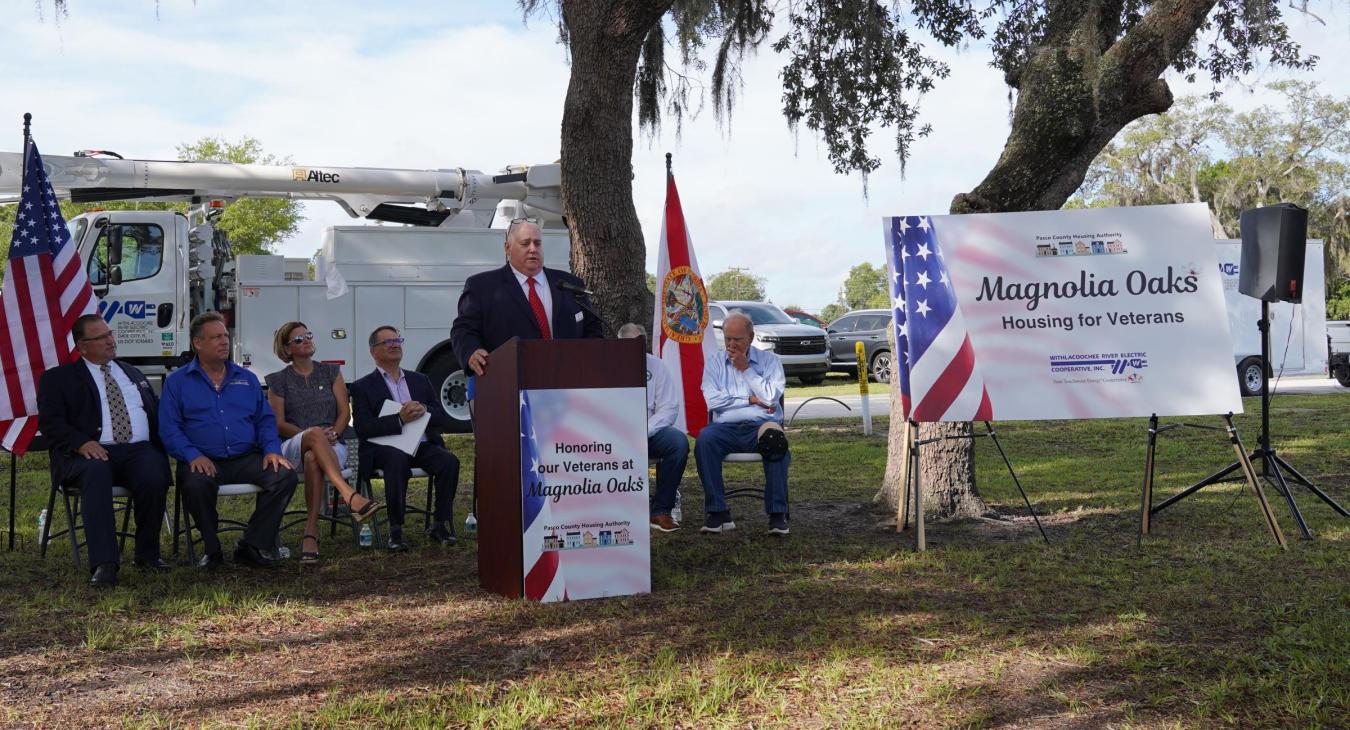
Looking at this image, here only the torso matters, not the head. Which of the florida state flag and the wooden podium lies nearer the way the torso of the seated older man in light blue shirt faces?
the wooden podium

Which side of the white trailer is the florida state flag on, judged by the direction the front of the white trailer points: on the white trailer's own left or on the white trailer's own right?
on the white trailer's own right

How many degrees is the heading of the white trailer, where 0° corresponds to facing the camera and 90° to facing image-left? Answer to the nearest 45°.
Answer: approximately 270°

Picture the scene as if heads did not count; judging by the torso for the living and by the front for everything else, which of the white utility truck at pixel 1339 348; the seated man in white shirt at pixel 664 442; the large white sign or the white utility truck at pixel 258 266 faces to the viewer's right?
the white utility truck at pixel 1339 348

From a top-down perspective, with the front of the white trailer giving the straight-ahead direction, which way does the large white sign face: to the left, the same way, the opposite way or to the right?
to the right

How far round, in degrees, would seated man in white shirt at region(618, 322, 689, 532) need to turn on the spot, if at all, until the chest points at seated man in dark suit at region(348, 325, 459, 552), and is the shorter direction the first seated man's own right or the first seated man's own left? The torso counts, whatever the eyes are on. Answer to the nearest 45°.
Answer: approximately 90° to the first seated man's own right

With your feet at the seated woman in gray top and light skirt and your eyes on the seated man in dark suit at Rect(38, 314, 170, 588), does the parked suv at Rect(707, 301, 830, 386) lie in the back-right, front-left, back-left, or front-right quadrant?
back-right

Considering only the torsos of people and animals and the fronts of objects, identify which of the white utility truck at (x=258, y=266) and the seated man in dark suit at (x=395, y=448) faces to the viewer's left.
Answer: the white utility truck

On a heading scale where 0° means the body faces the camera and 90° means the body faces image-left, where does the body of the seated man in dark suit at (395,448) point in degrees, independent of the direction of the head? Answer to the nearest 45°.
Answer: approximately 315°

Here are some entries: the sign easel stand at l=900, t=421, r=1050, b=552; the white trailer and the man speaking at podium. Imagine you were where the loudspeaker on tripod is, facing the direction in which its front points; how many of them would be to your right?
2
